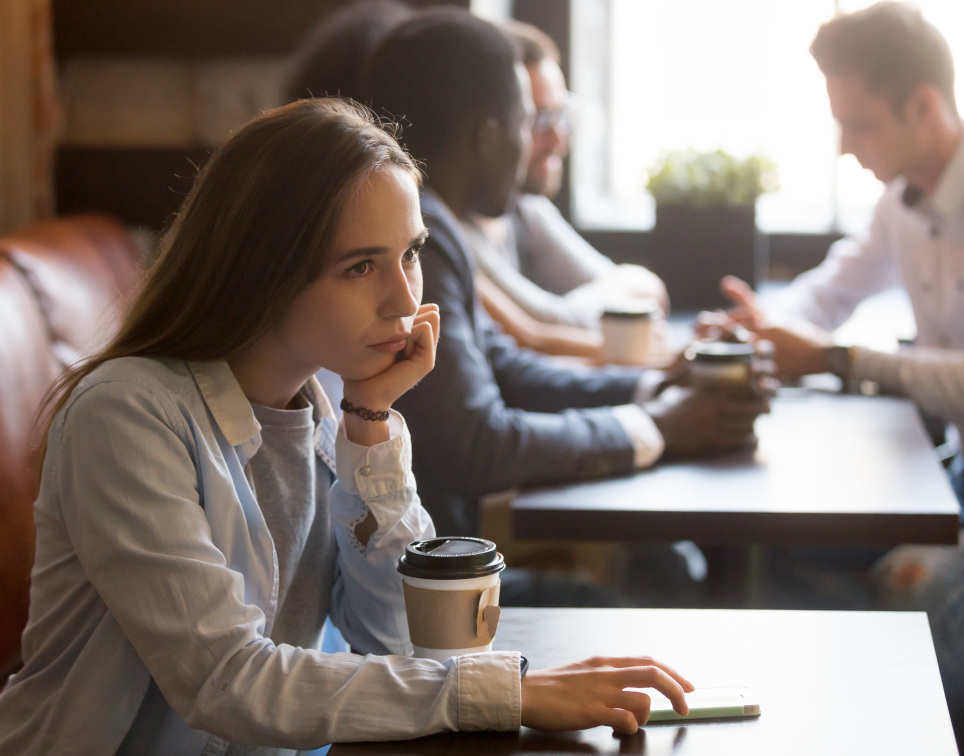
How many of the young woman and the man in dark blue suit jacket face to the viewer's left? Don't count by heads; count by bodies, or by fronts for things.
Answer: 0

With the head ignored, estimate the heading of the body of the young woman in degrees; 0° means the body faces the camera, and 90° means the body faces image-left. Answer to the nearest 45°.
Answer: approximately 315°

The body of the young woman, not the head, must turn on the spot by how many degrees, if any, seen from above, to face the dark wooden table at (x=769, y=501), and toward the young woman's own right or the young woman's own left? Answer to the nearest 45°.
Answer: approximately 90° to the young woman's own left

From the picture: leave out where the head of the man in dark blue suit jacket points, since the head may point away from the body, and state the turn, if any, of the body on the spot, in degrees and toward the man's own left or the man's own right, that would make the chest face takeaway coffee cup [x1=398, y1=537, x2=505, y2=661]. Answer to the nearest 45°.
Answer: approximately 90° to the man's own right

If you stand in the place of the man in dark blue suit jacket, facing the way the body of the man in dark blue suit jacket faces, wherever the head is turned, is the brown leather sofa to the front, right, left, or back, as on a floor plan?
back

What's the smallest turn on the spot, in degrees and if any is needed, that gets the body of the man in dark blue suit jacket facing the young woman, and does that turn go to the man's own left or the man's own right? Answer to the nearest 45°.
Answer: approximately 90° to the man's own right

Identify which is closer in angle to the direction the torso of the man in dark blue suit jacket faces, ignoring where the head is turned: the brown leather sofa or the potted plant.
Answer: the potted plant

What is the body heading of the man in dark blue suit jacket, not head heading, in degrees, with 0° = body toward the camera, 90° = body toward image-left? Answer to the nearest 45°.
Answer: approximately 270°

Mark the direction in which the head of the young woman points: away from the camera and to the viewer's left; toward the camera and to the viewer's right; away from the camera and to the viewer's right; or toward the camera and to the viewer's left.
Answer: toward the camera and to the viewer's right

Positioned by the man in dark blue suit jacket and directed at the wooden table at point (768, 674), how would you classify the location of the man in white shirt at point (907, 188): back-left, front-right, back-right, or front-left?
back-left
